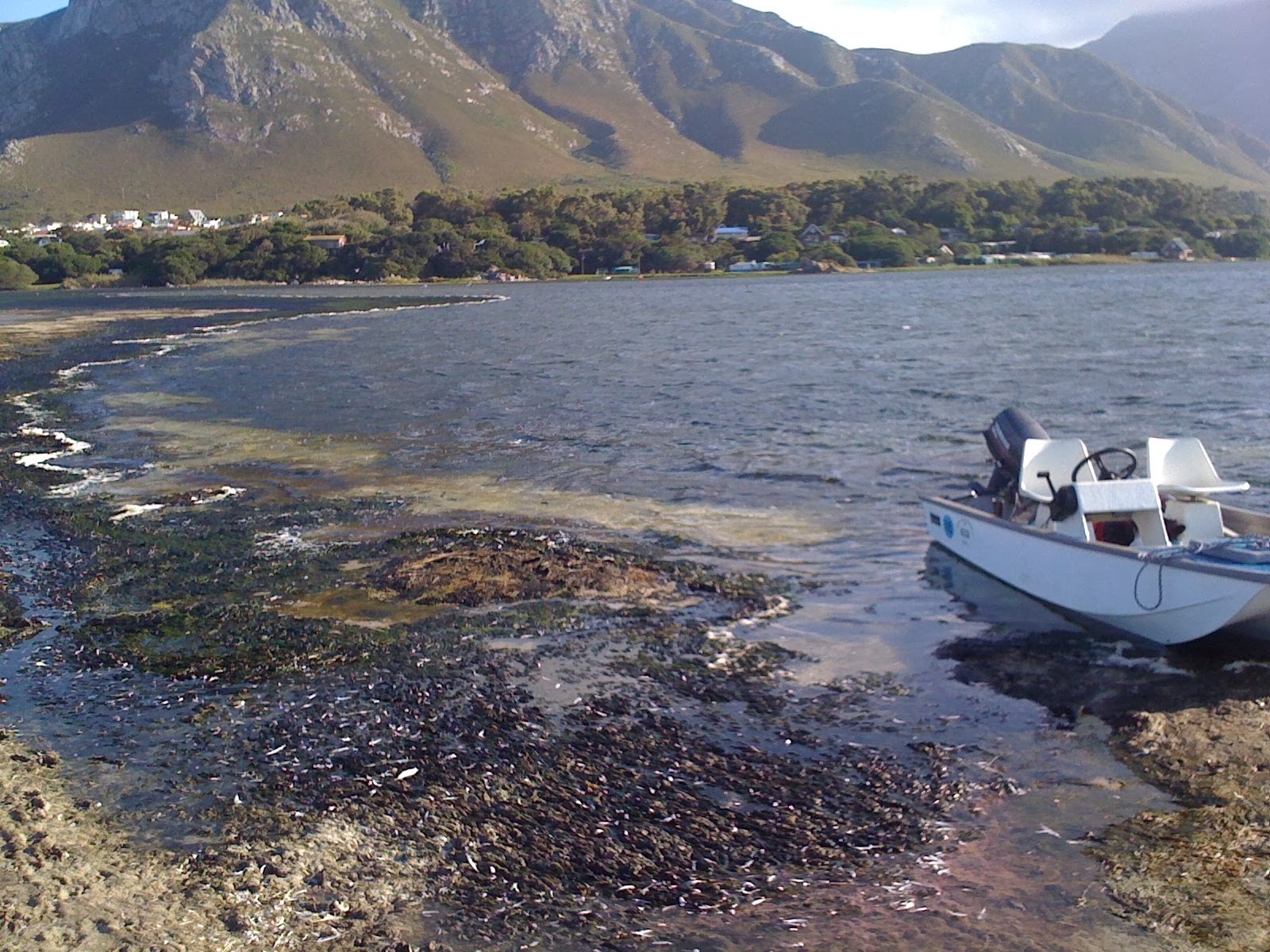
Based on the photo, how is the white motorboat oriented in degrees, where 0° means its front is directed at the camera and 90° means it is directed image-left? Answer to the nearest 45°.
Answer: approximately 315°
